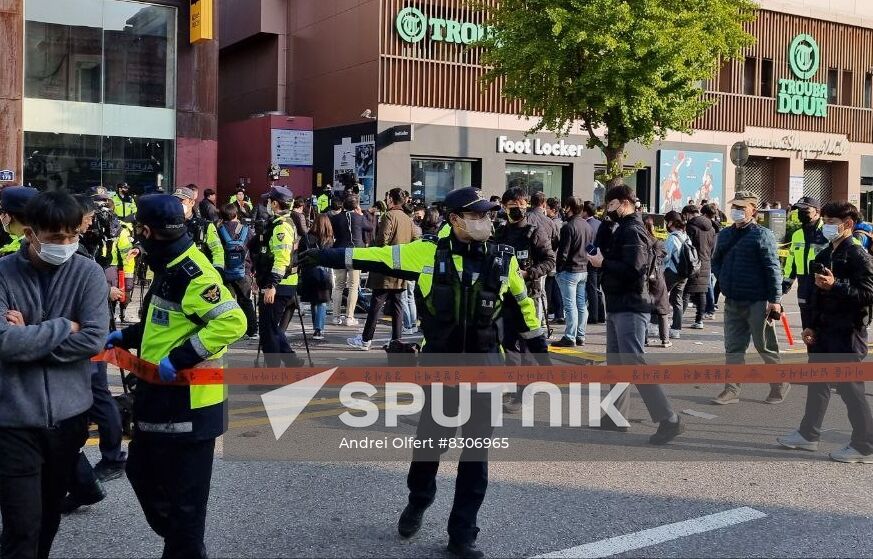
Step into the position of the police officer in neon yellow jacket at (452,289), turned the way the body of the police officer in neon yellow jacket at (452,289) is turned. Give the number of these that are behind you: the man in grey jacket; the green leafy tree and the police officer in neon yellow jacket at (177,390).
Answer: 1

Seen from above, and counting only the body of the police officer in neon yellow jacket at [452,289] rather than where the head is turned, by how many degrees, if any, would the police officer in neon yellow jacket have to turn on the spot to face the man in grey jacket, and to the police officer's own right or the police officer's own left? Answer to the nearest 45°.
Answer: approximately 45° to the police officer's own right

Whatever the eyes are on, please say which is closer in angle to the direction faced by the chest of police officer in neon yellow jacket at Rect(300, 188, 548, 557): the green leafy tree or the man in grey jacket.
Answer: the man in grey jacket

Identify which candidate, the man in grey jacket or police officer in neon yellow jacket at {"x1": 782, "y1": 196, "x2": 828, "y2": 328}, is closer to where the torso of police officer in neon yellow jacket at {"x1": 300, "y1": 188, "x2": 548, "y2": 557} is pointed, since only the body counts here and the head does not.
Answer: the man in grey jacket

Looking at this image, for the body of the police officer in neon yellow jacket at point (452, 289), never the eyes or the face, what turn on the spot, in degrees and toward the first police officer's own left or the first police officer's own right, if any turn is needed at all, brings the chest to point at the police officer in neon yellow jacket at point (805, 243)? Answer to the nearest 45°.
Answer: approximately 135° to the first police officer's own left

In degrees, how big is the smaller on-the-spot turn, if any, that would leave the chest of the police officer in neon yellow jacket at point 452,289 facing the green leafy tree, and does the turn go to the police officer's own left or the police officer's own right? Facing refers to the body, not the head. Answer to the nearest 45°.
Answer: approximately 180°

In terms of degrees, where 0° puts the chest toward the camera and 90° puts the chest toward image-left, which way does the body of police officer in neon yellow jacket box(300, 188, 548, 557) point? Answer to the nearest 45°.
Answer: approximately 0°

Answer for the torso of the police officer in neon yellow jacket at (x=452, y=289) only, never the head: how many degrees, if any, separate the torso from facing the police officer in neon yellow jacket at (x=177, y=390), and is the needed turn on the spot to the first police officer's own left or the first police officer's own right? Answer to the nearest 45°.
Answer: approximately 45° to the first police officer's own right
